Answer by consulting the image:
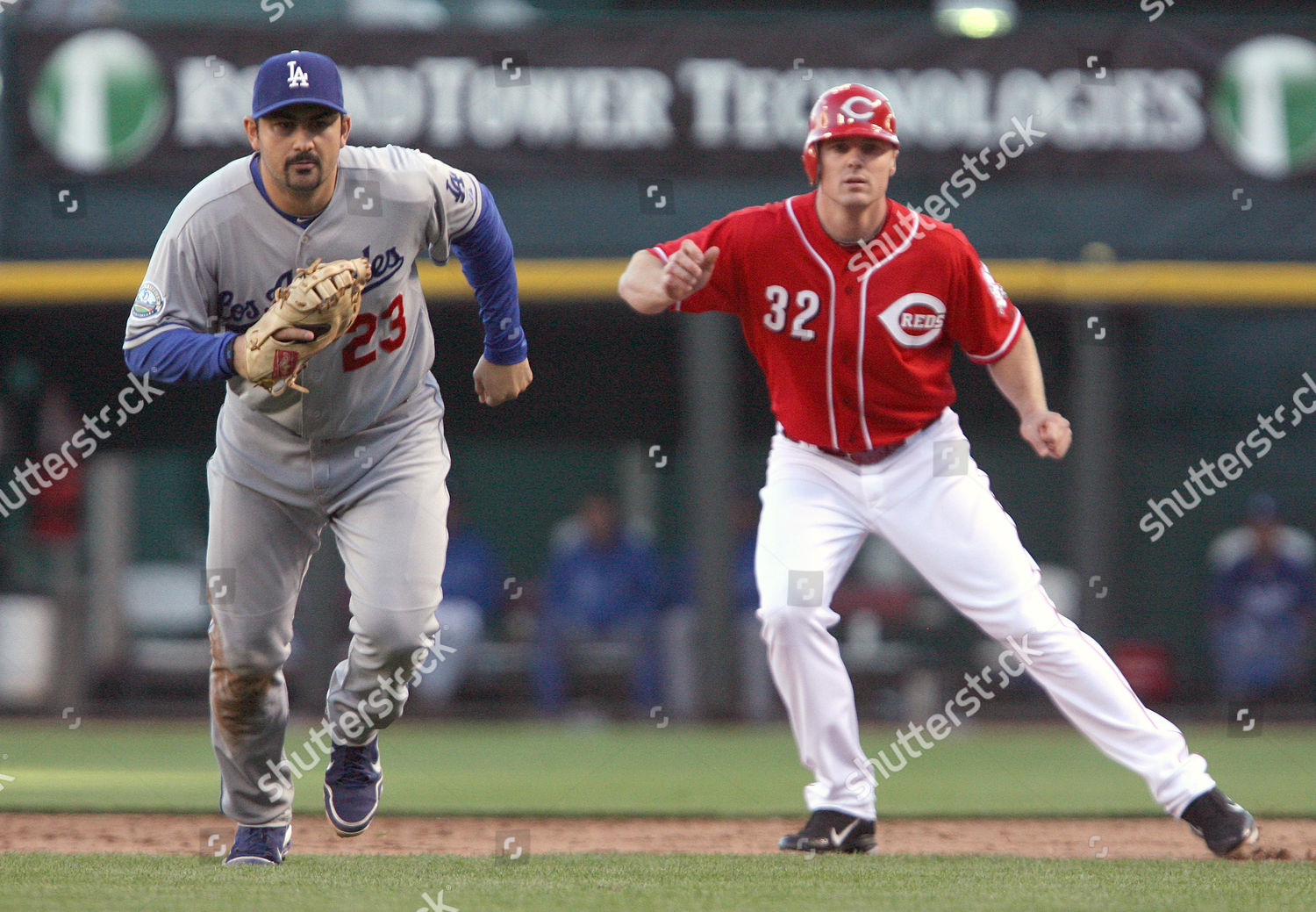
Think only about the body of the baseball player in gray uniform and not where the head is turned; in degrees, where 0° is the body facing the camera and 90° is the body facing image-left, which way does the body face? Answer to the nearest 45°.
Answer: approximately 0°

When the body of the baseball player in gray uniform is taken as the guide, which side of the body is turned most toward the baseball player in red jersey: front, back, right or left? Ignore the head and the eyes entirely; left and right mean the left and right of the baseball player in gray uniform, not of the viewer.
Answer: left

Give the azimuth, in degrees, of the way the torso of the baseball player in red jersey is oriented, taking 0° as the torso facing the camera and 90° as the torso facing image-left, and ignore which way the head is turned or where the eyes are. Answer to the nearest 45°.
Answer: approximately 0°

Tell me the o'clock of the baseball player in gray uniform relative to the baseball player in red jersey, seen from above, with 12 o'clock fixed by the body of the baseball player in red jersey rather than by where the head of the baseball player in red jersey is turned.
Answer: The baseball player in gray uniform is roughly at 2 o'clock from the baseball player in red jersey.

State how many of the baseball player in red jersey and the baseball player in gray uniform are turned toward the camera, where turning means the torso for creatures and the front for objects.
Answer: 2
